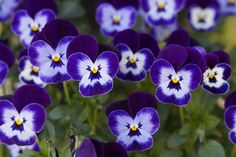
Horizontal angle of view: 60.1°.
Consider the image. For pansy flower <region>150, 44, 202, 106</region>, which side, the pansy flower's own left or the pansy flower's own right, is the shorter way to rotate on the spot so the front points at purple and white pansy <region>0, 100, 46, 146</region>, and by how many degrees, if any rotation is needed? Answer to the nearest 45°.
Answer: approximately 90° to the pansy flower's own right

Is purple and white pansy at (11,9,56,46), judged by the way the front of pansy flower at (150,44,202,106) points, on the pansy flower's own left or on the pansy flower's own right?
on the pansy flower's own right

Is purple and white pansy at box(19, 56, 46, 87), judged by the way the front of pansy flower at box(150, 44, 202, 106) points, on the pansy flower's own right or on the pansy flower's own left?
on the pansy flower's own right

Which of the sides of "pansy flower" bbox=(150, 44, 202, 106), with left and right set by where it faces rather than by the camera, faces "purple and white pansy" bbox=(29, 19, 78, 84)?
right

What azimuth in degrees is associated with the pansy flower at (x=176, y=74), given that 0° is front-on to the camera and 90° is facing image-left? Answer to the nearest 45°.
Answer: approximately 0°
